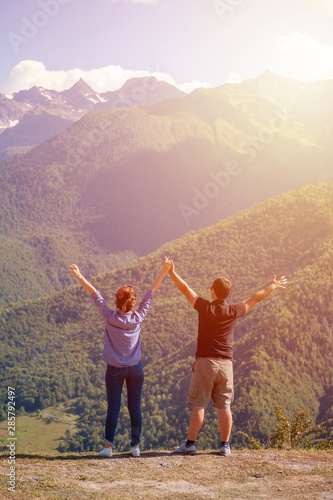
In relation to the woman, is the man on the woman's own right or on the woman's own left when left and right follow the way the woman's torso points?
on the woman's own right

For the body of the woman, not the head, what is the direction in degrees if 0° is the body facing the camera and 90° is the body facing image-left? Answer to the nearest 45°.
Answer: approximately 180°
